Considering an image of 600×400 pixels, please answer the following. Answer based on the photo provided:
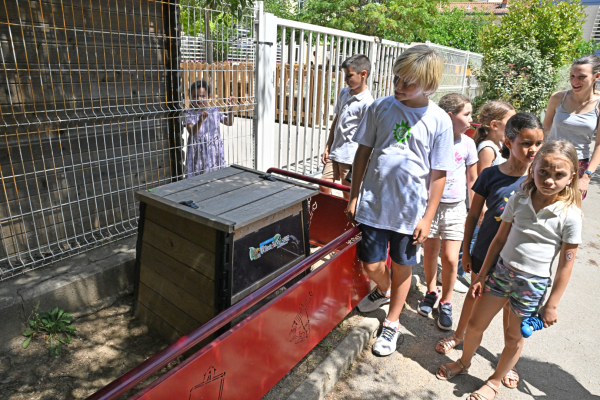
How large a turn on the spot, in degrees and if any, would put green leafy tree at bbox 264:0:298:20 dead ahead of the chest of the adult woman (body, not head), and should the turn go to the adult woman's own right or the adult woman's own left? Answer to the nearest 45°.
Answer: approximately 90° to the adult woman's own right

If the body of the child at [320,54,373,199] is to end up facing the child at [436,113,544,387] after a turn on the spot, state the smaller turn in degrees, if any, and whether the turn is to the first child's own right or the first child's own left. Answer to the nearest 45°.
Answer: approximately 90° to the first child's own left

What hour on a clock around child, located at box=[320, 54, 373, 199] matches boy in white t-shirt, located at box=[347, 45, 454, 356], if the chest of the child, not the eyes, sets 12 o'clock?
The boy in white t-shirt is roughly at 10 o'clock from the child.

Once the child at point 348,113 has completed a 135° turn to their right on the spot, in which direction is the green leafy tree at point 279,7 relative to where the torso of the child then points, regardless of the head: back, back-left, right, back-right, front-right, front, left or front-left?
front

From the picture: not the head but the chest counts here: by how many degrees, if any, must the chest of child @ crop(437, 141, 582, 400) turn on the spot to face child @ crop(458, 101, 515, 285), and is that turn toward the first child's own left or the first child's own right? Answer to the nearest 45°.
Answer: approximately 135° to the first child's own right

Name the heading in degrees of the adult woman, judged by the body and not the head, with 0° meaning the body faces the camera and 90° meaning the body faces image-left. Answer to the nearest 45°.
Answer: approximately 45°
